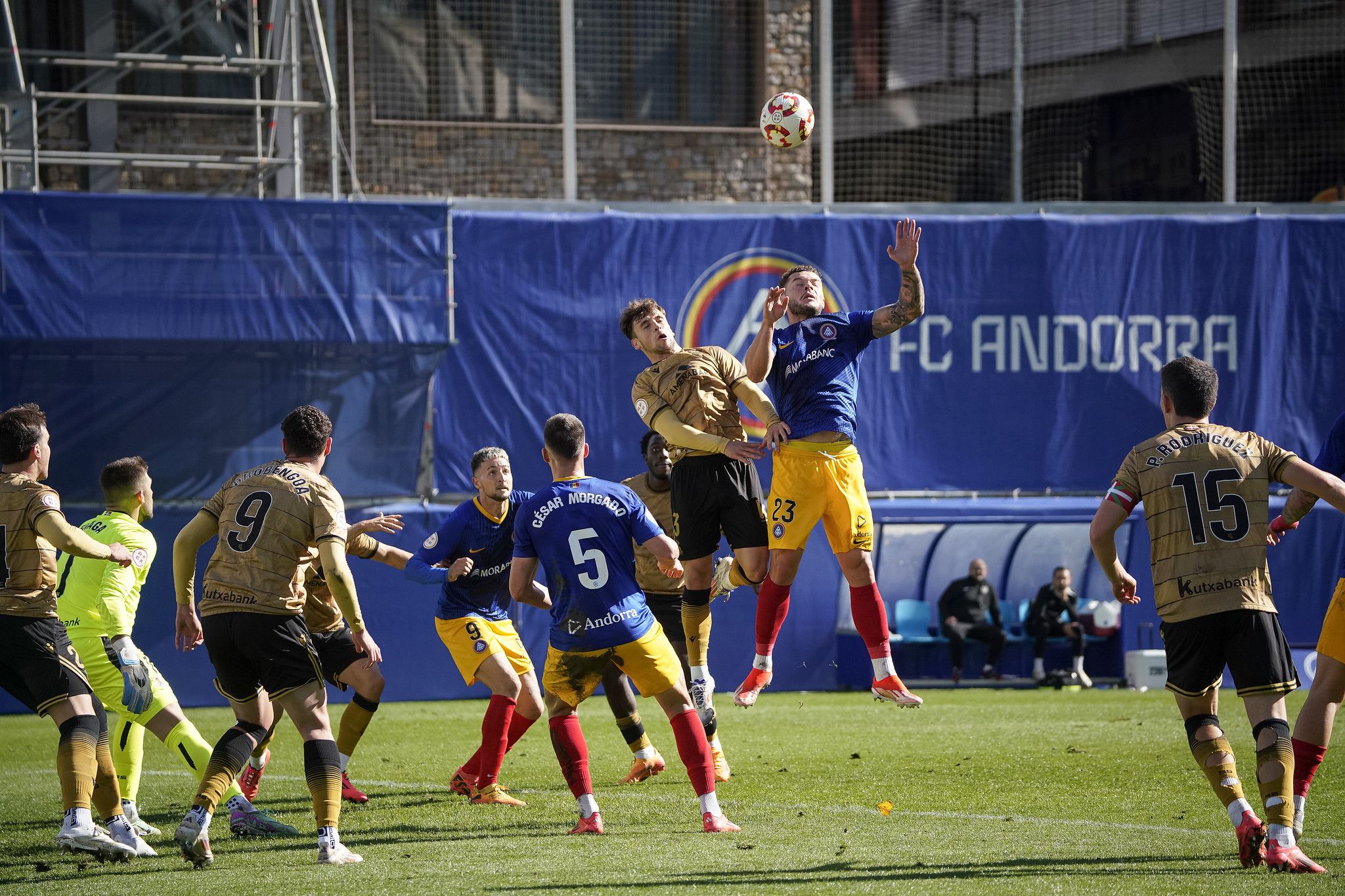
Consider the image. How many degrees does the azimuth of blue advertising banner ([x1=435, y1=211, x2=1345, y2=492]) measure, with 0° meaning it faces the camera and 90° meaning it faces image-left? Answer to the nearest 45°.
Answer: approximately 0°

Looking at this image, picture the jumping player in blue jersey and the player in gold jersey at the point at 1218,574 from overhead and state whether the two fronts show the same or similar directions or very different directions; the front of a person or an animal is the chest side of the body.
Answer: very different directions

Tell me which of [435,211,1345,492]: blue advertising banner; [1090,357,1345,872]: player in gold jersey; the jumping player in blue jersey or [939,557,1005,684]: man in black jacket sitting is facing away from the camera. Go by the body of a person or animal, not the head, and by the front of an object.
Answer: the player in gold jersey

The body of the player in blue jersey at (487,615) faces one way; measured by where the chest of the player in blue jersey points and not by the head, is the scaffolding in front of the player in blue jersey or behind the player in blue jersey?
behind

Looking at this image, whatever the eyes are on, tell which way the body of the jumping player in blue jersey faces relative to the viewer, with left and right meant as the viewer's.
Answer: facing the viewer

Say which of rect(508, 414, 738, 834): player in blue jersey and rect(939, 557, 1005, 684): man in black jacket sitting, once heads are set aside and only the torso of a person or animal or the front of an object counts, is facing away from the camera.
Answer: the player in blue jersey

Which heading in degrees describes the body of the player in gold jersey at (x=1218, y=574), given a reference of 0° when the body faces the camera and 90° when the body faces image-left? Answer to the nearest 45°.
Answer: approximately 180°

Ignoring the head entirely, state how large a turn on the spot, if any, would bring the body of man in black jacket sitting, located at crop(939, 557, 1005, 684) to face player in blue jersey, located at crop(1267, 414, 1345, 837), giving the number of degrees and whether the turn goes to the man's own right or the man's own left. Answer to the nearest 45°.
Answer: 0° — they already face them

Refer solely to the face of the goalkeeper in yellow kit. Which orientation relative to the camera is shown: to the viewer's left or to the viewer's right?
to the viewer's right

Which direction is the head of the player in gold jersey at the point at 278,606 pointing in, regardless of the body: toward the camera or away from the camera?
away from the camera

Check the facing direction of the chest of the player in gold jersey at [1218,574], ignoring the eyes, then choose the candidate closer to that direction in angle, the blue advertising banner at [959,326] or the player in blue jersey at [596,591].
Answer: the blue advertising banner

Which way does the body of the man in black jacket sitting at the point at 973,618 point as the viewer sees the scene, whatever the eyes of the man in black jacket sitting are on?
toward the camera
